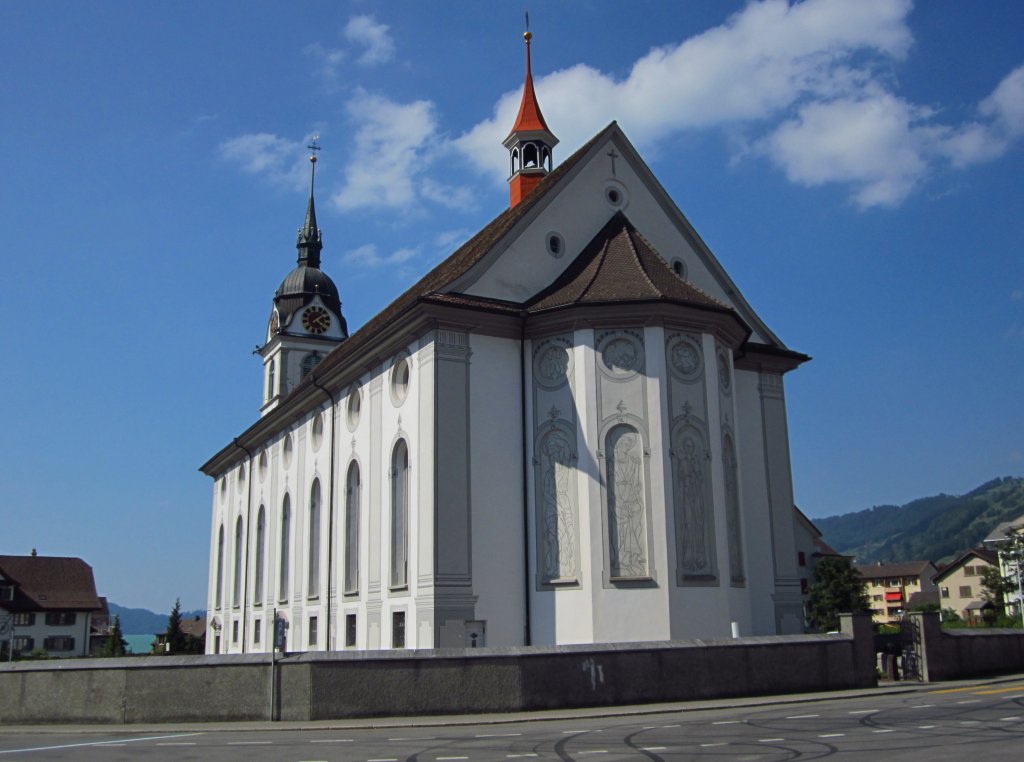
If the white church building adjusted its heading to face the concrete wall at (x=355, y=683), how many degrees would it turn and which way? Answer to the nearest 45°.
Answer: approximately 90° to its left

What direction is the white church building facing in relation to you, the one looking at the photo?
facing away from the viewer and to the left of the viewer

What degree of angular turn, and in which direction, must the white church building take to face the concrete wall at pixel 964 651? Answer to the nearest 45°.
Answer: approximately 135° to its right

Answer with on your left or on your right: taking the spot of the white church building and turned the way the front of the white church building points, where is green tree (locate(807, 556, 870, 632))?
on your right

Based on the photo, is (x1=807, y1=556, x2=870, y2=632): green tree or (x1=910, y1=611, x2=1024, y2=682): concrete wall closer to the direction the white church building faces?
the green tree
